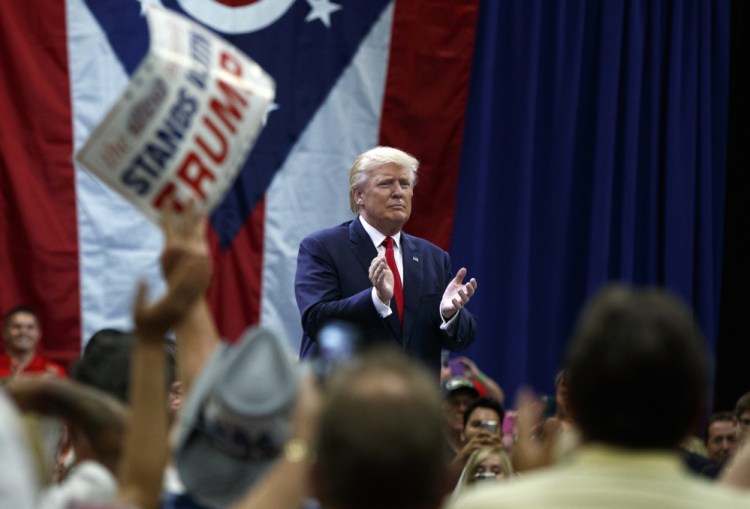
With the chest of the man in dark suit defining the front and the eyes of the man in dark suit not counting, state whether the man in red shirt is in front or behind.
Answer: behind

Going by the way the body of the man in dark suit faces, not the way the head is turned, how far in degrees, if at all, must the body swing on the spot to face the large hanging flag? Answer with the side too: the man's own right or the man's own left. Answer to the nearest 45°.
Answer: approximately 135° to the man's own left

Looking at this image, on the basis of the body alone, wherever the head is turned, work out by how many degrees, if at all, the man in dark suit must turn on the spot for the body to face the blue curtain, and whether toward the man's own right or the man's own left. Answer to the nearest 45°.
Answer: approximately 135° to the man's own left

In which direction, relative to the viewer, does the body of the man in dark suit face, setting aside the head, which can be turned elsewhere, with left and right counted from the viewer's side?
facing the viewer and to the right of the viewer

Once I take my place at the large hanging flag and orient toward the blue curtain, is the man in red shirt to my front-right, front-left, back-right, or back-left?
back-right

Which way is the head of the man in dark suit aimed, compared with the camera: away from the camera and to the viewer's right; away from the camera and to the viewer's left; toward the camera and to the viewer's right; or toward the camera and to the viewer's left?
toward the camera and to the viewer's right
